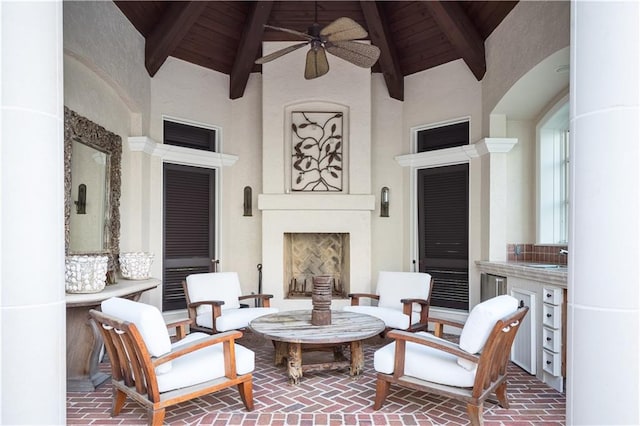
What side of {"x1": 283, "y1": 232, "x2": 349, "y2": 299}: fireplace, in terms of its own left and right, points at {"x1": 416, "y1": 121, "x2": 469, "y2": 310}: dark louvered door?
left

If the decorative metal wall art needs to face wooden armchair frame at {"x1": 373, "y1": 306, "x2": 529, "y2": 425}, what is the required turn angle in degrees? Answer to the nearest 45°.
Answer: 0° — it already faces it

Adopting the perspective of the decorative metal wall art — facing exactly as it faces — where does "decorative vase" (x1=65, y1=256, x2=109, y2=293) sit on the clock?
The decorative vase is roughly at 1 o'clock from the decorative metal wall art.

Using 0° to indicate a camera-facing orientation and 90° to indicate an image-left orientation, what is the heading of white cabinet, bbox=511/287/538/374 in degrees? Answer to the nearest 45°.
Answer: approximately 45°

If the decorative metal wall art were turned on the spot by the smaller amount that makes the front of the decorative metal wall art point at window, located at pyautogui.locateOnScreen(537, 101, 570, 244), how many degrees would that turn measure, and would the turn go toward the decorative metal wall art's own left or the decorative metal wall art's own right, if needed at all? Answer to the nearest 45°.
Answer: approximately 90° to the decorative metal wall art's own left

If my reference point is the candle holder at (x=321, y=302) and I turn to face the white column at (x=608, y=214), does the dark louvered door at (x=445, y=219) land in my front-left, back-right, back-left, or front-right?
back-left

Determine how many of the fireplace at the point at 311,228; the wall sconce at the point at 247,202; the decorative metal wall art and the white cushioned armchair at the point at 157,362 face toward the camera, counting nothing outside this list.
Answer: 3

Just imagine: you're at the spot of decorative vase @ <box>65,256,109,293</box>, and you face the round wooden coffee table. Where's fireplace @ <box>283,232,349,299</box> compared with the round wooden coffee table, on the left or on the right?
left

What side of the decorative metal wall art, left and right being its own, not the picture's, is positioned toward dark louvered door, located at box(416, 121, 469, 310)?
left

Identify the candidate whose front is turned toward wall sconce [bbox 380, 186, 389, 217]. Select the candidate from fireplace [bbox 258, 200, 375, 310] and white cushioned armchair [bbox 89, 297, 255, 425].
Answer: the white cushioned armchair

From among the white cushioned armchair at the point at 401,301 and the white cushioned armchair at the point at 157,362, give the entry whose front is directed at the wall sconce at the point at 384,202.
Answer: the white cushioned armchair at the point at 157,362

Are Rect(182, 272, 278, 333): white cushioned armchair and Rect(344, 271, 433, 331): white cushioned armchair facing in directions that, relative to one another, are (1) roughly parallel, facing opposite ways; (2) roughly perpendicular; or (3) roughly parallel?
roughly perpendicular

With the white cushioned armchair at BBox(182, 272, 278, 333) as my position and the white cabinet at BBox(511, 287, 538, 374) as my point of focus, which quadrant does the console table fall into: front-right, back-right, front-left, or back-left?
back-right

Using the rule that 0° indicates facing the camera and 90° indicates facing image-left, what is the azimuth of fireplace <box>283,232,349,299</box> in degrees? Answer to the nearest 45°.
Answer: approximately 0°
